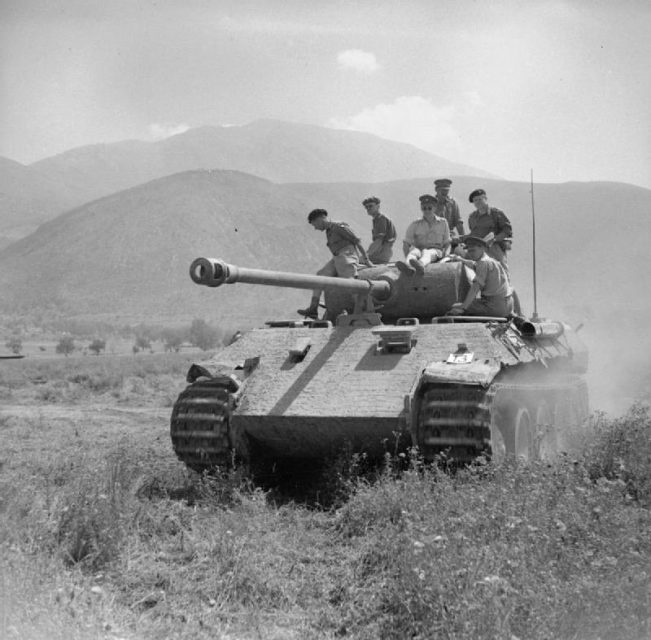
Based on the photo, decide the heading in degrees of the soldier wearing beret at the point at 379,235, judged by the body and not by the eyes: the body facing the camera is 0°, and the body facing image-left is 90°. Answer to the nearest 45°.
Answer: approximately 45°

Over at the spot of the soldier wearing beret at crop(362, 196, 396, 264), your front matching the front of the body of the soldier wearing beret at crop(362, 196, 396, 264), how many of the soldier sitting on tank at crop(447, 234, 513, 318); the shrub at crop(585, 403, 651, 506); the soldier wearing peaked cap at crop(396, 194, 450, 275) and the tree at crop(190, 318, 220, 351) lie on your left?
3

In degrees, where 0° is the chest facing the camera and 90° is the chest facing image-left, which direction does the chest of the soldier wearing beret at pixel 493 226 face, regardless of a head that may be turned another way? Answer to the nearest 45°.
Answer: approximately 45°

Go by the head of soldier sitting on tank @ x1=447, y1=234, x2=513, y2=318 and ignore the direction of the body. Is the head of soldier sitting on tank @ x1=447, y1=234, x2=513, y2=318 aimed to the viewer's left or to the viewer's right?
to the viewer's left

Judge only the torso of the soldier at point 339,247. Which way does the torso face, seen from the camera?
to the viewer's left

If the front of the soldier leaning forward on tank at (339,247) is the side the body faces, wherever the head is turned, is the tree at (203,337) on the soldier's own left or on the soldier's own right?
on the soldier's own right

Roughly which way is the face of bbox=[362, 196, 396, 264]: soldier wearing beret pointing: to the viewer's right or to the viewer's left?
to the viewer's left

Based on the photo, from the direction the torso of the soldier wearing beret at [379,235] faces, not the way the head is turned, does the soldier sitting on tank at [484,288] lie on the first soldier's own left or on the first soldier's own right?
on the first soldier's own left
